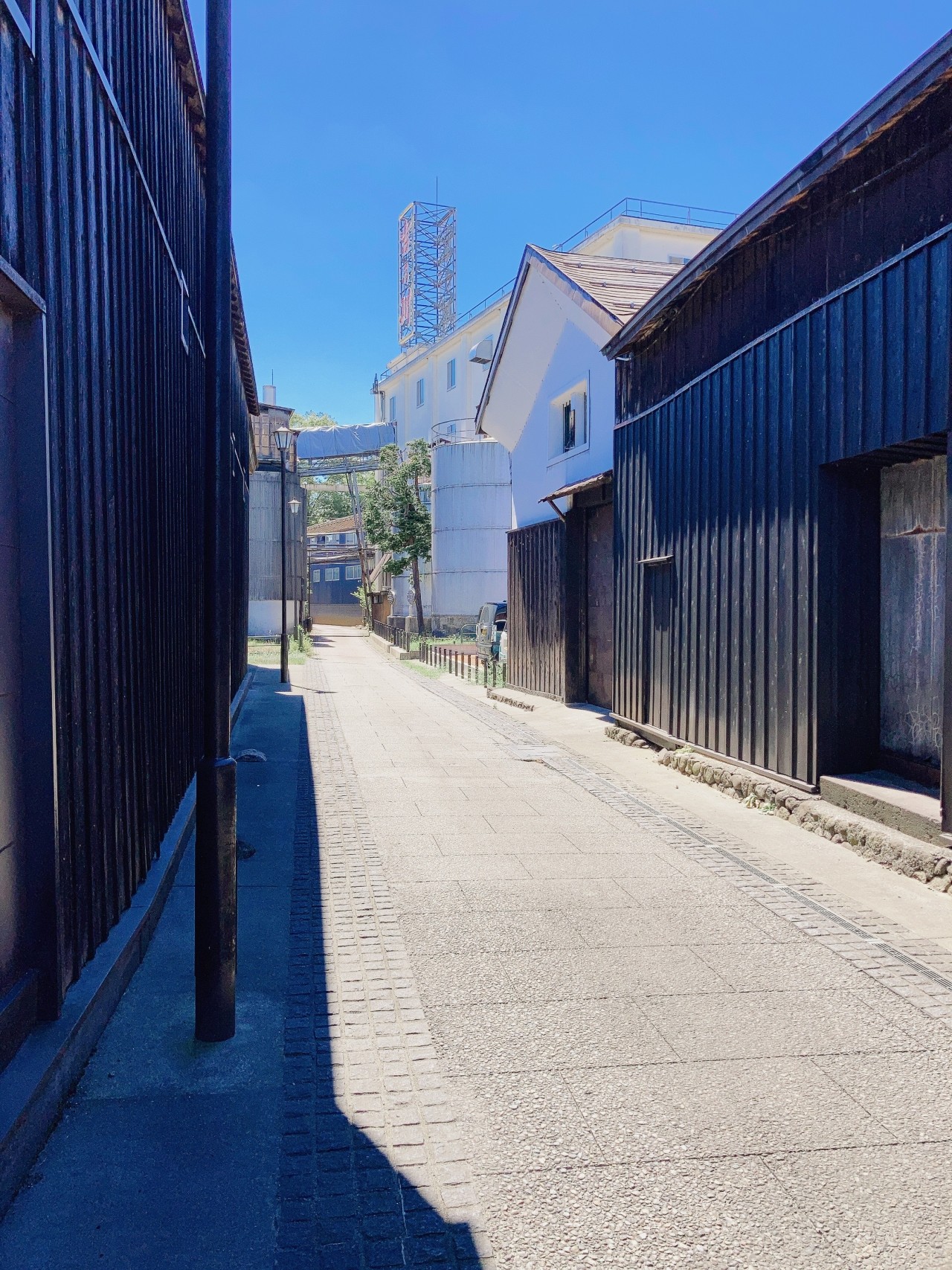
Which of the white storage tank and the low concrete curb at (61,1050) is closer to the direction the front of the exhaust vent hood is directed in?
the low concrete curb

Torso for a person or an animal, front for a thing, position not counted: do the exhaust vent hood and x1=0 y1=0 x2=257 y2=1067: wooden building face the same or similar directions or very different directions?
very different directions

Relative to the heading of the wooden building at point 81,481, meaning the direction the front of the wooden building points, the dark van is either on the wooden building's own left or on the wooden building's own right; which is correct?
on the wooden building's own left

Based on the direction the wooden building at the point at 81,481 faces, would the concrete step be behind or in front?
in front

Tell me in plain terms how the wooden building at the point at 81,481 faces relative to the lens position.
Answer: facing to the right of the viewer

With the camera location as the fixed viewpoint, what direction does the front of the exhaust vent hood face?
facing the viewer and to the left of the viewer

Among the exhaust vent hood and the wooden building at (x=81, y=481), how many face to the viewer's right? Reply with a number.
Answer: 1

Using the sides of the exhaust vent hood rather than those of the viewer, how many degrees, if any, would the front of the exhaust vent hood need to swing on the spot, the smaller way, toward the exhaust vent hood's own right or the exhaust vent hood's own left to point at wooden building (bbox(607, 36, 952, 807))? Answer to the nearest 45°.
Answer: approximately 45° to the exhaust vent hood's own left

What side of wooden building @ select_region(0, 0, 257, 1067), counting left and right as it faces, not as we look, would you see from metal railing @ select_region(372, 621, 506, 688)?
left
